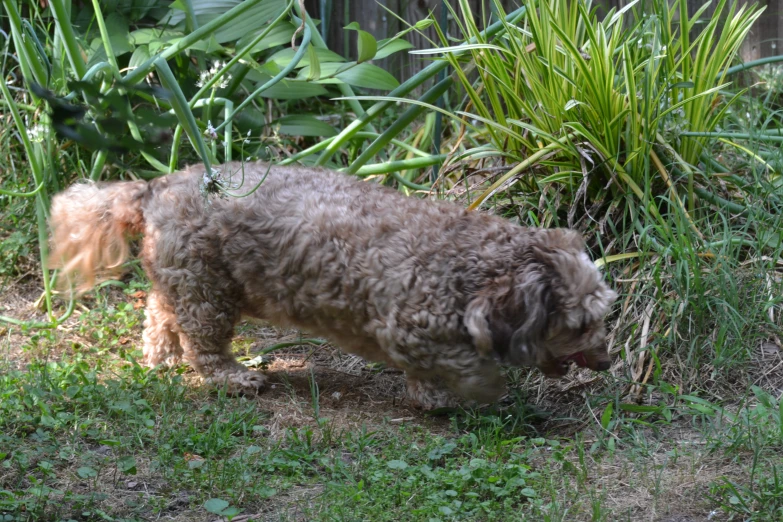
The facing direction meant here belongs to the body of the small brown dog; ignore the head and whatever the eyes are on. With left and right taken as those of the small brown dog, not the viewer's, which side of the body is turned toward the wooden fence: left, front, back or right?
left

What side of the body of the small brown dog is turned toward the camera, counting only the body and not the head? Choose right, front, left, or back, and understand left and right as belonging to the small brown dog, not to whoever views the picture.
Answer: right
